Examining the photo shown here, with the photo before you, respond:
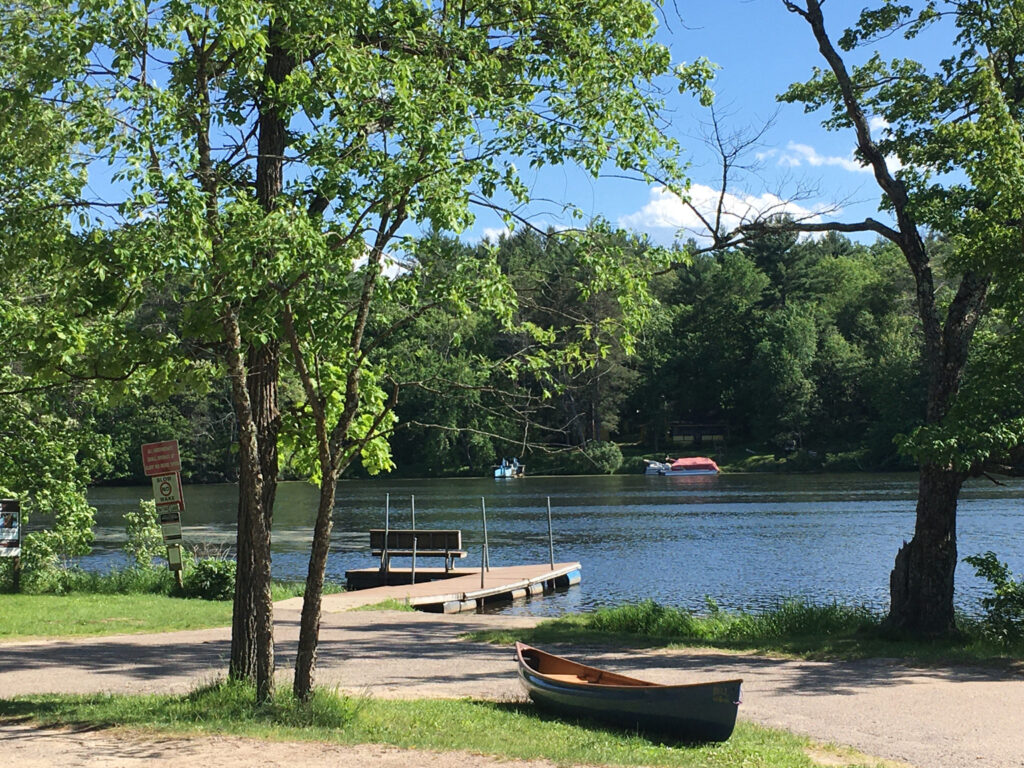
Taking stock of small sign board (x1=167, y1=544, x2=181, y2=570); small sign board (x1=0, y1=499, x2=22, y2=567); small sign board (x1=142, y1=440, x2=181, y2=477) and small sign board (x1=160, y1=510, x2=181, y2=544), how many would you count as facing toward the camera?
4

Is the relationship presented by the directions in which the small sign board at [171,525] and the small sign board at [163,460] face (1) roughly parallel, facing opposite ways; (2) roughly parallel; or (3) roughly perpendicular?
roughly parallel

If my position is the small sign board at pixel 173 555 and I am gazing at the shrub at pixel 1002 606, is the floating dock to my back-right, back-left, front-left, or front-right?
front-left

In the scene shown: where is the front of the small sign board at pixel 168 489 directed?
toward the camera

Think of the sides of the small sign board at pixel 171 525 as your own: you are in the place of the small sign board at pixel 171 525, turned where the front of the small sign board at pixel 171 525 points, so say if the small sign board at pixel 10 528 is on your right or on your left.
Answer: on your right

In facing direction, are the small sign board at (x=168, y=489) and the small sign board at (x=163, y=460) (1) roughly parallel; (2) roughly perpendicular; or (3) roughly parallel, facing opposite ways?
roughly parallel

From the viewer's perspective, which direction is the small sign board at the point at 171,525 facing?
toward the camera

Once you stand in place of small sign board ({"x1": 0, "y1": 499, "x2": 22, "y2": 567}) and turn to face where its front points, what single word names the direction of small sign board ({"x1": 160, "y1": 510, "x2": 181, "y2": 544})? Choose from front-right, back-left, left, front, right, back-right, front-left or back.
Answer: front-left

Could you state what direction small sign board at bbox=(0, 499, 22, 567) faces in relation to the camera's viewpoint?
facing the viewer

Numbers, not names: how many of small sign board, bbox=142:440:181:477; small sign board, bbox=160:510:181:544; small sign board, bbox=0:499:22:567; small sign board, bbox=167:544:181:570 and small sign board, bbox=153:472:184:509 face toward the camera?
5
